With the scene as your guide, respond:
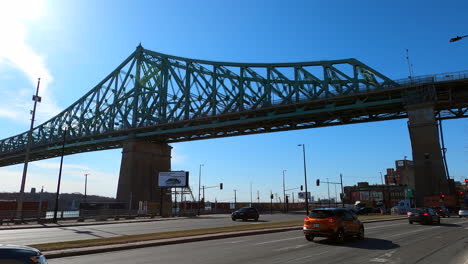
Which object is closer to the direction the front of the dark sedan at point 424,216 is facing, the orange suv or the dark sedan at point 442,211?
the dark sedan

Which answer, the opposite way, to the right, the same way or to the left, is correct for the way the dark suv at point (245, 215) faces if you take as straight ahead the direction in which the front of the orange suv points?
the opposite way

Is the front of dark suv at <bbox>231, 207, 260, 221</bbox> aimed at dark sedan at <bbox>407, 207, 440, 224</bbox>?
no

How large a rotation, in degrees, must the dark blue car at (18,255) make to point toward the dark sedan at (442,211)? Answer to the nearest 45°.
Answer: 0° — it already faces it

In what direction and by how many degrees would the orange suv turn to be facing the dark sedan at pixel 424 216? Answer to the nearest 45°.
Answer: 0° — it already faces it

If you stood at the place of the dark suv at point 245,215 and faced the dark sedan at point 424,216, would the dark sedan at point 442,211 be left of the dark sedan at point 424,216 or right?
left

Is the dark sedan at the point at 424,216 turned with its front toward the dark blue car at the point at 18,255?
no

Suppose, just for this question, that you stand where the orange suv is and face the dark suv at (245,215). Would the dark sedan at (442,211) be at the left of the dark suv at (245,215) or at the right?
right

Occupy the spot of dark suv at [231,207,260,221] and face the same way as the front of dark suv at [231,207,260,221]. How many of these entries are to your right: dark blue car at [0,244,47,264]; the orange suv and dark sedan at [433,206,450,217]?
0

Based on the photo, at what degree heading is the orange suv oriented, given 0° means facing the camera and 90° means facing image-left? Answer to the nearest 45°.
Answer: approximately 225°

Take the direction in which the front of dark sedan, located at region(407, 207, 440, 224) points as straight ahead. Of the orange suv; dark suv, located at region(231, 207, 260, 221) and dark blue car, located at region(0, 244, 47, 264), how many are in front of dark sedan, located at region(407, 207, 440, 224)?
0

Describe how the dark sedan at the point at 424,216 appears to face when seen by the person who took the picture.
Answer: facing away from the viewer and to the right of the viewer

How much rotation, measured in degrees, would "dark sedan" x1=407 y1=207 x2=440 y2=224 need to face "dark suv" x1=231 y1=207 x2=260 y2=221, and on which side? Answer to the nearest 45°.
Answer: approximately 135° to its left

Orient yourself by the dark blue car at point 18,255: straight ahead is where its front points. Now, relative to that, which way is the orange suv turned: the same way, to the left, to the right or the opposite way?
the same way

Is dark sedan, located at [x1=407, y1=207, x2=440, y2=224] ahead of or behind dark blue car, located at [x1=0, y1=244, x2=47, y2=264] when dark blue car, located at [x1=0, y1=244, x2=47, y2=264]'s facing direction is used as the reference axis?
ahead

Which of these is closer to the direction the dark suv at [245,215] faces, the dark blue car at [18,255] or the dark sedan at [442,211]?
the dark blue car

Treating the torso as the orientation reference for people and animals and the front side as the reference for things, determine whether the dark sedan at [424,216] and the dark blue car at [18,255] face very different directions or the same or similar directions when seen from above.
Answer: same or similar directions

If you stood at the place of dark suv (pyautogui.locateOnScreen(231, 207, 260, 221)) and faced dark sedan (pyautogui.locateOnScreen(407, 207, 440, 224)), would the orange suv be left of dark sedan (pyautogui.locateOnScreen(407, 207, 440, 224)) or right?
right

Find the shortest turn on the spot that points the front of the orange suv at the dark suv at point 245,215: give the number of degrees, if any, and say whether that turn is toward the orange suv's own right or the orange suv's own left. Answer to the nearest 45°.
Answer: approximately 90° to the orange suv's own left
